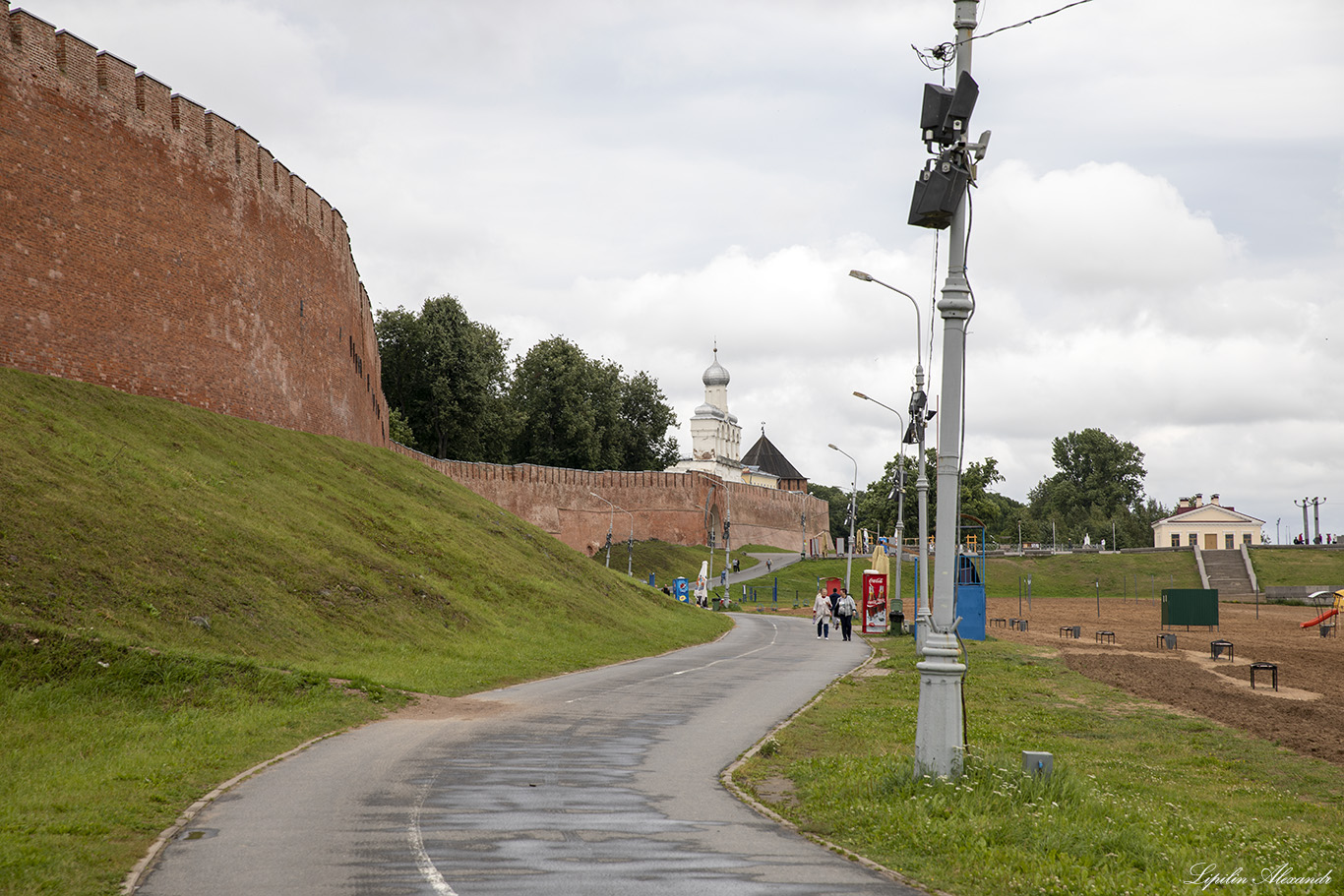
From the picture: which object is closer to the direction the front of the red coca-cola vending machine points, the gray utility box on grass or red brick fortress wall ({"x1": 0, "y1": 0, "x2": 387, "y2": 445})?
the gray utility box on grass

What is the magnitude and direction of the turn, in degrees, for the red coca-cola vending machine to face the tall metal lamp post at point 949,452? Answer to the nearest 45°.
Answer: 0° — it already faces it

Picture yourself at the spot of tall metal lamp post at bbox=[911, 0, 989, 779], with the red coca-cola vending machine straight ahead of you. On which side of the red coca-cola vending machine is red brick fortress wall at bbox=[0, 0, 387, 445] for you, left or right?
left

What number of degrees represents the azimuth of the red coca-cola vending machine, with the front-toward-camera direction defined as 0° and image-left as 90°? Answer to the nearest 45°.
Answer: approximately 0°

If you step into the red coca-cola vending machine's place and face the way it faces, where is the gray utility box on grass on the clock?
The gray utility box on grass is roughly at 12 o'clock from the red coca-cola vending machine.

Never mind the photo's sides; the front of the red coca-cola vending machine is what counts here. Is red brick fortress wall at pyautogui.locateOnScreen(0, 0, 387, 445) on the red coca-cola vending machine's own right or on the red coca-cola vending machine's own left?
on the red coca-cola vending machine's own right
